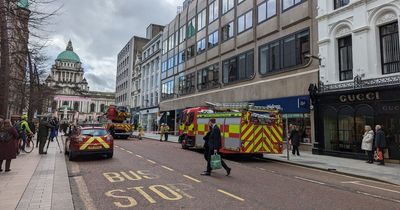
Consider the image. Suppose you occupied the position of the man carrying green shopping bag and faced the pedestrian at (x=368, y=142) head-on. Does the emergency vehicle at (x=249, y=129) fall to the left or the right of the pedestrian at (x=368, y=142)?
left

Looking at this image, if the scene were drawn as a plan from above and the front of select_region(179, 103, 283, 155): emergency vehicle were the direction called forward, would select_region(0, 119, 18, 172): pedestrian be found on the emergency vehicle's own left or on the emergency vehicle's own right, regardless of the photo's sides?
on the emergency vehicle's own left

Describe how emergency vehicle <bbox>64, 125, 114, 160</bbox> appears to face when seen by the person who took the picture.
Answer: facing away from the viewer

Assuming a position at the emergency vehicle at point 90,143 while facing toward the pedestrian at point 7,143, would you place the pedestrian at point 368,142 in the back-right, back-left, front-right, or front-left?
back-left

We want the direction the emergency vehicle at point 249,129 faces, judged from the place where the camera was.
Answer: facing away from the viewer and to the left of the viewer

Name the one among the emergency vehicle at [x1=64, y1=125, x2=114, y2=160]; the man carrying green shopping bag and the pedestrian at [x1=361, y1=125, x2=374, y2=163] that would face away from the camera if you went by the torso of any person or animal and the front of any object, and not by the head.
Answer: the emergency vehicle

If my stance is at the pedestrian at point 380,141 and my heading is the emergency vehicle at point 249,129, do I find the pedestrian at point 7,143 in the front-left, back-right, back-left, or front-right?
front-left
